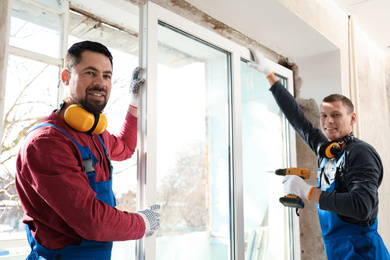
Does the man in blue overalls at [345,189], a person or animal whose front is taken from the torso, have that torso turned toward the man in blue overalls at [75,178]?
yes

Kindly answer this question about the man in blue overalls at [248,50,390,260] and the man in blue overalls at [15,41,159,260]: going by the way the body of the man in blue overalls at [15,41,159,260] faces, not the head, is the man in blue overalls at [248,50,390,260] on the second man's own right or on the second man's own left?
on the second man's own left

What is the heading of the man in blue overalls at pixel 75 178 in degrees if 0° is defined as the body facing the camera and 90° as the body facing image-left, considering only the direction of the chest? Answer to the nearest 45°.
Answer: approximately 315°
